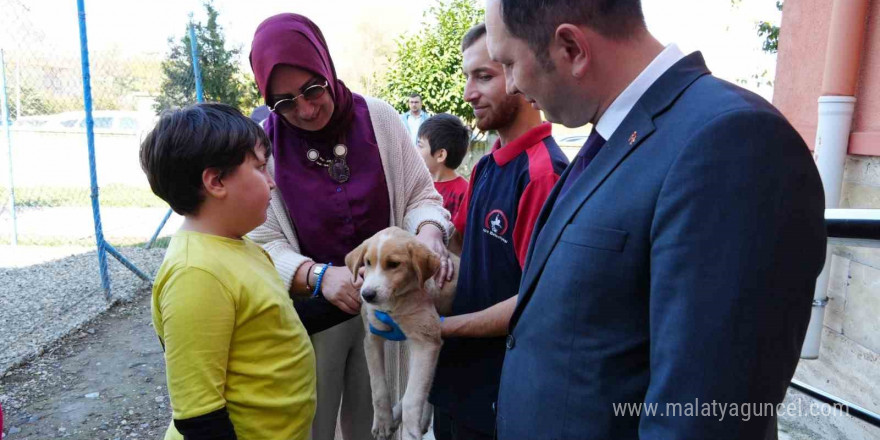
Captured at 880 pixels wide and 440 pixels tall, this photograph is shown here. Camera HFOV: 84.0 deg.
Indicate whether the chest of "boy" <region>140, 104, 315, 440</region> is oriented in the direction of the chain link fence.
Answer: no

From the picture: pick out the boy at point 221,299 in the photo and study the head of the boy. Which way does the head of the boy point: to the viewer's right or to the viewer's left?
to the viewer's right

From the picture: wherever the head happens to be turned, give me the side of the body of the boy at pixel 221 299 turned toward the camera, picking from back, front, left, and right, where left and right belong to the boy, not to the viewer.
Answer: right

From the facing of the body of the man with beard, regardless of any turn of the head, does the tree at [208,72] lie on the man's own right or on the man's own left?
on the man's own right

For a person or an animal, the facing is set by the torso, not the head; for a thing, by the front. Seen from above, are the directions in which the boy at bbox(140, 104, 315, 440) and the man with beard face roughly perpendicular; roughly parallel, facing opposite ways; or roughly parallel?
roughly parallel, facing opposite ways

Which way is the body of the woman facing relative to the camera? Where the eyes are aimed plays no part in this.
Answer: toward the camera

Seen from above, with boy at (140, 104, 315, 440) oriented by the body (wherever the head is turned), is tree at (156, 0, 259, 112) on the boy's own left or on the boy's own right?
on the boy's own left

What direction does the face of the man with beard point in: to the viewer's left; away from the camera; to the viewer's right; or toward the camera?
to the viewer's left

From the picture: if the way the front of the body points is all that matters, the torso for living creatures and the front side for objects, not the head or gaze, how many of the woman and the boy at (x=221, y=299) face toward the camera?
1

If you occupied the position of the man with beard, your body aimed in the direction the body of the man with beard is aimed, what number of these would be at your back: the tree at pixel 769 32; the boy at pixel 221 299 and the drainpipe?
2

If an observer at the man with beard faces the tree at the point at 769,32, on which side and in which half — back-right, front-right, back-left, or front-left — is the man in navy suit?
back-right

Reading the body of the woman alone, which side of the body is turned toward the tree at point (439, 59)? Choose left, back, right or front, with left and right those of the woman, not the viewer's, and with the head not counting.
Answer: back

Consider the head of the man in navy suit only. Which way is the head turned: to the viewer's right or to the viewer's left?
to the viewer's left

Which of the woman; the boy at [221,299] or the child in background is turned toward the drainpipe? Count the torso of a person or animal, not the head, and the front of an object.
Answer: the boy

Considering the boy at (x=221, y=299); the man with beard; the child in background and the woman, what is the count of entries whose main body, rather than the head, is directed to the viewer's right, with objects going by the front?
1

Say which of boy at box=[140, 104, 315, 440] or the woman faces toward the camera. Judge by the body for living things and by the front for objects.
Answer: the woman

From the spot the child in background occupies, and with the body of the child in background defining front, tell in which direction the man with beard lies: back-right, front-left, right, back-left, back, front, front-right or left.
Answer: left
